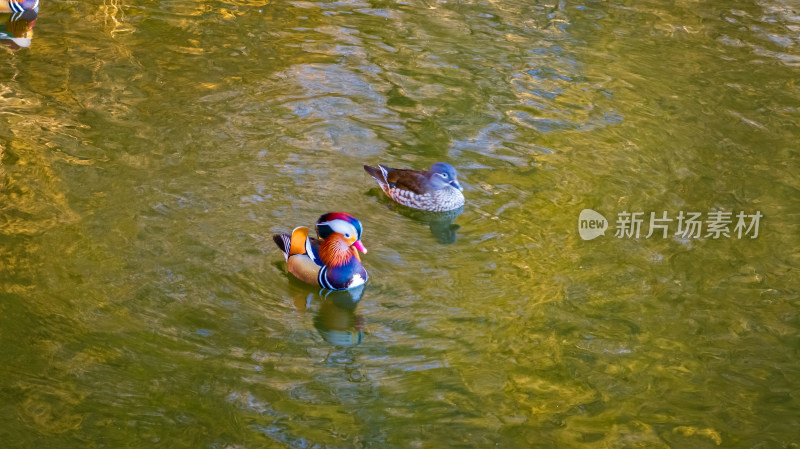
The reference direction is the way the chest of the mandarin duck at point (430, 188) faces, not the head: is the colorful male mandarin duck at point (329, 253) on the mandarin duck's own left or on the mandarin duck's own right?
on the mandarin duck's own right

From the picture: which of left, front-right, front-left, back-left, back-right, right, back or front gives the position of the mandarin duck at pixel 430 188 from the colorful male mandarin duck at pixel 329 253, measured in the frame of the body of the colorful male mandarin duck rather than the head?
left

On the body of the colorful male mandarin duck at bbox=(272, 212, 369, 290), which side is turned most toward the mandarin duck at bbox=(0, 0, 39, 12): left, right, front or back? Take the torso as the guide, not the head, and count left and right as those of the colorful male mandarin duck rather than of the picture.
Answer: back

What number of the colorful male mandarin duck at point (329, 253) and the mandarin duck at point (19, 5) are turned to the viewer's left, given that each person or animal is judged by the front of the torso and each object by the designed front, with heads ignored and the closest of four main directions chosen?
0

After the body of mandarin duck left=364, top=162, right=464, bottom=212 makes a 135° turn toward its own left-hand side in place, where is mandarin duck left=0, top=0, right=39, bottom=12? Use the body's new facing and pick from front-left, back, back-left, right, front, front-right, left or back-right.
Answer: front-left

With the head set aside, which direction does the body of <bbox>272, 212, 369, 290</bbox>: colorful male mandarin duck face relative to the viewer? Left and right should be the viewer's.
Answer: facing the viewer and to the right of the viewer

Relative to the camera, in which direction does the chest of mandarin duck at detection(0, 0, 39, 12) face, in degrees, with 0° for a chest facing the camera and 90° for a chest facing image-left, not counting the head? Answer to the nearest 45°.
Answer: approximately 270°
